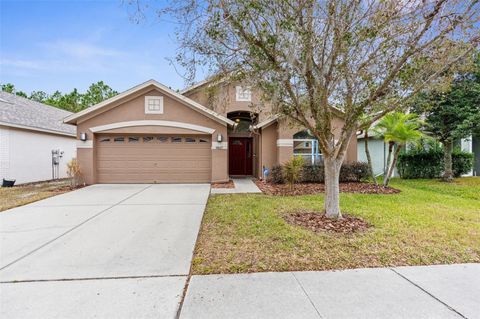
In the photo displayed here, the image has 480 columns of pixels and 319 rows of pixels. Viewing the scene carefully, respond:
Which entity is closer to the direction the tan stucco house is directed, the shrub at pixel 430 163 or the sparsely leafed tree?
the sparsely leafed tree

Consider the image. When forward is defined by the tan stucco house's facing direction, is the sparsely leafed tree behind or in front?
in front

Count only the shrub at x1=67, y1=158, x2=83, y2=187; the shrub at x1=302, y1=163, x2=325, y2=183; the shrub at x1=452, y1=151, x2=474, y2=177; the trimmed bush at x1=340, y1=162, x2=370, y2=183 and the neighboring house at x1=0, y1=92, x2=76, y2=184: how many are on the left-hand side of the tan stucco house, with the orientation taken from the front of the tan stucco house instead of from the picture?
3

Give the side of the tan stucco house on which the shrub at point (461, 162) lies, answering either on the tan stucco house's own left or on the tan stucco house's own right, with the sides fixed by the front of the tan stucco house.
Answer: on the tan stucco house's own left

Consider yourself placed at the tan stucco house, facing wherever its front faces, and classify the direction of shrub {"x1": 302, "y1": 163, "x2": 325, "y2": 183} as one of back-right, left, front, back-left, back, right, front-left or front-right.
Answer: left

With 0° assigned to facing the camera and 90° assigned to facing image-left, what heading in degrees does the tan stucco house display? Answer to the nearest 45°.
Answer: approximately 0°

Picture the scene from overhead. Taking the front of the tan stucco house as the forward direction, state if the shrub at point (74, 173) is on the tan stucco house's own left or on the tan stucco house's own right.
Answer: on the tan stucco house's own right

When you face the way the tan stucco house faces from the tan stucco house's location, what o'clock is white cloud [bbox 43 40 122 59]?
The white cloud is roughly at 4 o'clock from the tan stucco house.

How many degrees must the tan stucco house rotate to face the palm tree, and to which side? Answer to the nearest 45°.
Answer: approximately 90° to its left

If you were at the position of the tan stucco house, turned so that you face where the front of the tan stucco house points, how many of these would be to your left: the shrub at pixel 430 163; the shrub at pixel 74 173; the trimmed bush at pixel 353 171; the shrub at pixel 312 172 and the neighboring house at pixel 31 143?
3

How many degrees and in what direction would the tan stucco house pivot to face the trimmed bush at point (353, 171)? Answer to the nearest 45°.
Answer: approximately 90° to its left

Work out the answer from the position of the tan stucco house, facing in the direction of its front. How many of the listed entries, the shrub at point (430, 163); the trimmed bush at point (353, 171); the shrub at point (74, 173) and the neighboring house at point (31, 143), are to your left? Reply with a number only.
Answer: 2
